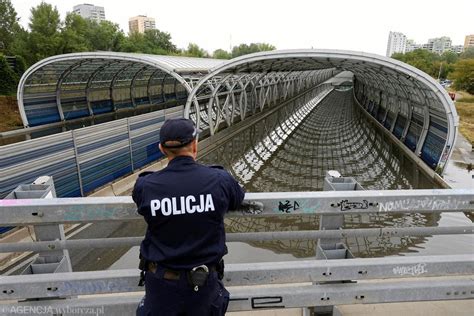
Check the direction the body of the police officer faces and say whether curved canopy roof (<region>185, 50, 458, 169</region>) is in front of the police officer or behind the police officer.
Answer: in front

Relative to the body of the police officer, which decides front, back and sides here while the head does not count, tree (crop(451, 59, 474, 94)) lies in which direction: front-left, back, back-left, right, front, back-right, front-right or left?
front-right

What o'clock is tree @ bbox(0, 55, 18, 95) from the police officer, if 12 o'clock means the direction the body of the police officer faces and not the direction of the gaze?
The tree is roughly at 11 o'clock from the police officer.

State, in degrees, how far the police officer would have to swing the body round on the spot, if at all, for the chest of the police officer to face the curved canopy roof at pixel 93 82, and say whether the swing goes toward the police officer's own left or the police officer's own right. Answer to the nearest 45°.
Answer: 0° — they already face it

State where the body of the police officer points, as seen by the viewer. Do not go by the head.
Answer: away from the camera
